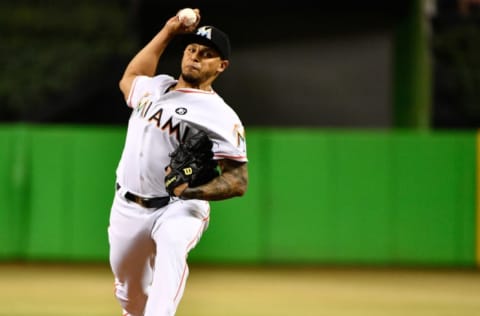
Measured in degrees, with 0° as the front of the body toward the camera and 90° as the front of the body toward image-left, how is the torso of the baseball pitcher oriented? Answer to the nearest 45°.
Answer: approximately 45°
